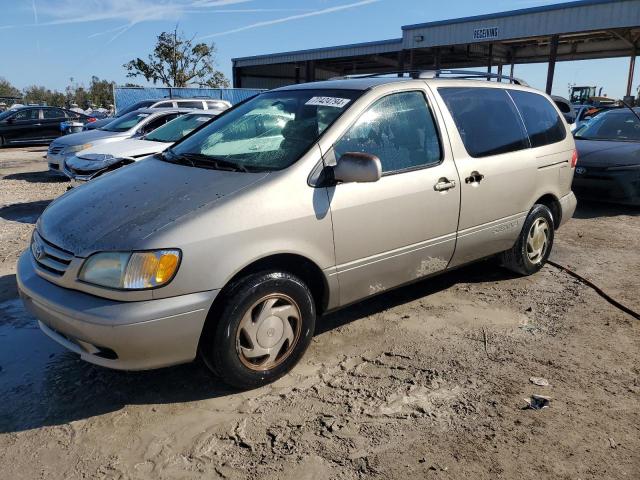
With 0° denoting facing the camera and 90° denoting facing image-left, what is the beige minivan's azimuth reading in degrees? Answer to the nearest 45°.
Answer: approximately 45°

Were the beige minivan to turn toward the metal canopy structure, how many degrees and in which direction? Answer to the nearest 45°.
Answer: approximately 180°

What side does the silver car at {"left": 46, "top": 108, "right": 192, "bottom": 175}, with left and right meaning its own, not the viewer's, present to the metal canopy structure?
back

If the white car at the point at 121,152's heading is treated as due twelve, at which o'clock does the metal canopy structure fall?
The metal canopy structure is roughly at 6 o'clock from the white car.
